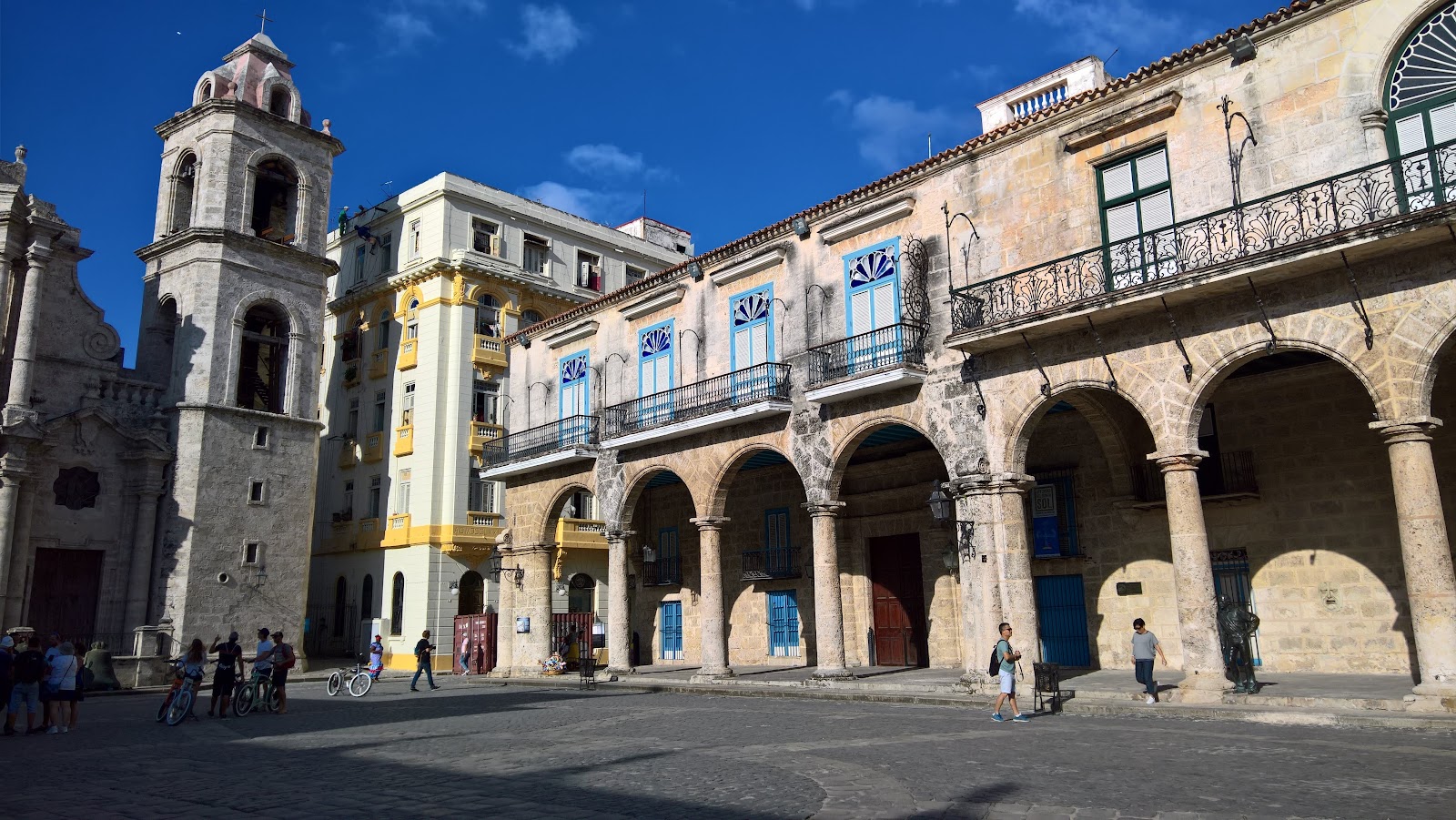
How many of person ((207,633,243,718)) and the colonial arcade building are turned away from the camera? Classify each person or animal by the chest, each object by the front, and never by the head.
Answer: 1

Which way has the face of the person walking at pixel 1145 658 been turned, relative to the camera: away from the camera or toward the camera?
toward the camera

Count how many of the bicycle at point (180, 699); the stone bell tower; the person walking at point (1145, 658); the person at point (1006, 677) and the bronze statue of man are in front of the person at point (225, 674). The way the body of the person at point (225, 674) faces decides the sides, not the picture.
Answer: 1

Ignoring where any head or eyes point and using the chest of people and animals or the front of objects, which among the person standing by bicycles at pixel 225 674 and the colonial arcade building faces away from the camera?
the person standing by bicycles

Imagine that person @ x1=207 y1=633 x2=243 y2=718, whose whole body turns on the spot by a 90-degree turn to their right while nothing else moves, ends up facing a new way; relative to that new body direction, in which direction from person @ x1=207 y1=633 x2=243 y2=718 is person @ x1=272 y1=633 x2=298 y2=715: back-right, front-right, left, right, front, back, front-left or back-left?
front

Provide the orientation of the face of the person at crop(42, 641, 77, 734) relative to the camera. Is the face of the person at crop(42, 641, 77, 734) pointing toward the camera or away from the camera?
away from the camera

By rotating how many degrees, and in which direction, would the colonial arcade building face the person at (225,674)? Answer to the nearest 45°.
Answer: approximately 45° to its right

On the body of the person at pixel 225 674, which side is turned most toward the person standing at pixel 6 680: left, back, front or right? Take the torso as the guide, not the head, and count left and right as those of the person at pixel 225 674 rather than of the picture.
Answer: left

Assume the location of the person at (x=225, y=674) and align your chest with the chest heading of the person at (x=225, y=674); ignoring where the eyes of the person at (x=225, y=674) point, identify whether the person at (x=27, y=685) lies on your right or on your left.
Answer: on your left

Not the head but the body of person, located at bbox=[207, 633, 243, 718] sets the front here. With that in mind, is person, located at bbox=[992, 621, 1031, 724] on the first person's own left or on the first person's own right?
on the first person's own right

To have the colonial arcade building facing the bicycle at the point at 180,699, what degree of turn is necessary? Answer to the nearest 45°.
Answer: approximately 45° to its right

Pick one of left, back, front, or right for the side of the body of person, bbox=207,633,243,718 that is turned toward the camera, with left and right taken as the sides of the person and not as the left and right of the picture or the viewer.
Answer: back

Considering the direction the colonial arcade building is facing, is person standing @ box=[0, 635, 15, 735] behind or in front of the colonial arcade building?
in front

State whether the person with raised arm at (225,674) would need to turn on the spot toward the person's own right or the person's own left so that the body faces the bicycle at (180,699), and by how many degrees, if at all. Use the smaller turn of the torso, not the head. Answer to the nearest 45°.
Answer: approximately 135° to the person's own left

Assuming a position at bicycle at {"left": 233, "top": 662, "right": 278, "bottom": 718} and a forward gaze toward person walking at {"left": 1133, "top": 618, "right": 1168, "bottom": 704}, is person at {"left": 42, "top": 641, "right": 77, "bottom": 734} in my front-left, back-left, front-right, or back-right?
back-right
